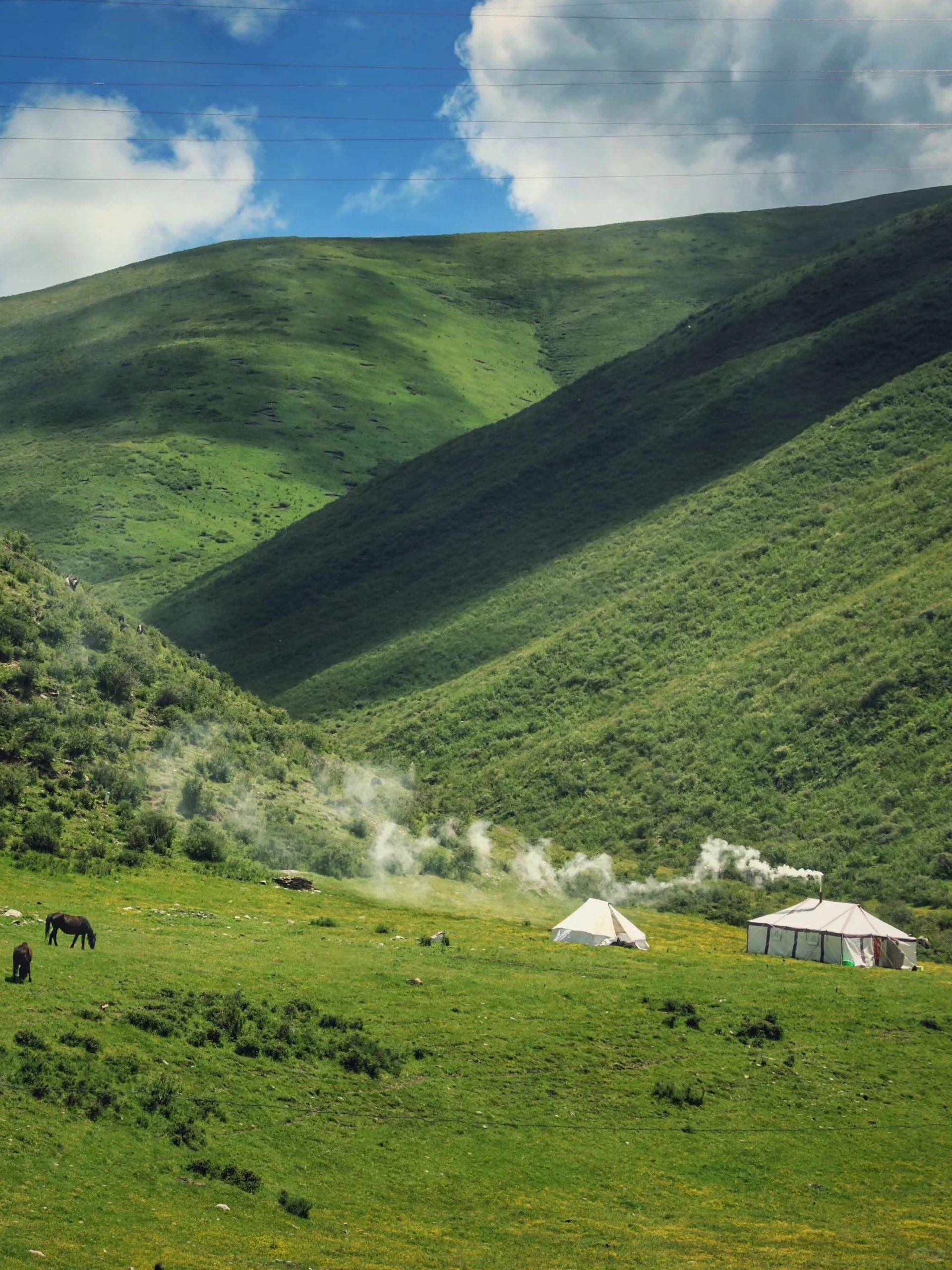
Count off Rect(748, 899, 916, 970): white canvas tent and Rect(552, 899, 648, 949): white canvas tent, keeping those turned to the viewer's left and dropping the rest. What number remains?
0

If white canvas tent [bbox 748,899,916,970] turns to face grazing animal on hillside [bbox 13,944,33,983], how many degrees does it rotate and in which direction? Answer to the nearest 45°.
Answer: approximately 90° to its right

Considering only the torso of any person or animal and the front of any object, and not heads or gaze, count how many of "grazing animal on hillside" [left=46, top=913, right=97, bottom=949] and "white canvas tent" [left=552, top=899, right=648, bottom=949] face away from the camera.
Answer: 0

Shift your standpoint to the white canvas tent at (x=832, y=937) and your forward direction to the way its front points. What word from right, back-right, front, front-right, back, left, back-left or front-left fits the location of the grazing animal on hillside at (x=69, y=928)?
right

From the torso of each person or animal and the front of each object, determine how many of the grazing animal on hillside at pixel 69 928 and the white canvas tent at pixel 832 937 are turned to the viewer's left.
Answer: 0

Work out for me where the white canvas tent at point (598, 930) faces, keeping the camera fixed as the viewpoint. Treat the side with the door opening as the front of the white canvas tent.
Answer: facing the viewer and to the right of the viewer

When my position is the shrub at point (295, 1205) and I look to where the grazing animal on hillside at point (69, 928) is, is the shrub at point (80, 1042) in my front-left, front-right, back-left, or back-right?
front-left

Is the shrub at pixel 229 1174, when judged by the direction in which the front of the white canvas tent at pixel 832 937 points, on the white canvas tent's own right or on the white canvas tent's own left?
on the white canvas tent's own right

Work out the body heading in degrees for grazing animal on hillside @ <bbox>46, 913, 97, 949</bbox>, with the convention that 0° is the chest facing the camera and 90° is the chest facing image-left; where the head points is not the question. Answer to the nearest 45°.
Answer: approximately 270°

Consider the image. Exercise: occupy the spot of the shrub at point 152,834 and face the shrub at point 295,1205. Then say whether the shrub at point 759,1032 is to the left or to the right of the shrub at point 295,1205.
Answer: left

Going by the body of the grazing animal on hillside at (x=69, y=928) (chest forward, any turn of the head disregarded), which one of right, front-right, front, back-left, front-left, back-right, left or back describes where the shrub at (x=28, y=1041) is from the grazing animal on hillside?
right

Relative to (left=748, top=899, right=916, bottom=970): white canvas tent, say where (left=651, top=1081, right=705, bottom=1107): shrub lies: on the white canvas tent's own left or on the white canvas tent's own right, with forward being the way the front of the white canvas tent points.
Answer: on the white canvas tent's own right

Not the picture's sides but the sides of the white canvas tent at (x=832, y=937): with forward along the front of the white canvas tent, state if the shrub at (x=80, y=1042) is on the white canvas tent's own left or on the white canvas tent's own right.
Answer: on the white canvas tent's own right

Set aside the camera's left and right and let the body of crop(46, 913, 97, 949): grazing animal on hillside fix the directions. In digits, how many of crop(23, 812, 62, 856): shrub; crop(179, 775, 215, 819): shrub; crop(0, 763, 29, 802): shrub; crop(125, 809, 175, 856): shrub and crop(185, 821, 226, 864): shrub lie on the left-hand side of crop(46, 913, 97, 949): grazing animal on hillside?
5

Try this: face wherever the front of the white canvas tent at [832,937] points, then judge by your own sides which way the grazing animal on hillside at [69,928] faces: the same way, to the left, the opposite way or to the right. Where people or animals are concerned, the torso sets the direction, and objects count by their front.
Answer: to the left

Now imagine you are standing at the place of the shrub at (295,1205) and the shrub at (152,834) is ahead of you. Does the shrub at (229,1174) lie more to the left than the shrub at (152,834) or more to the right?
left
